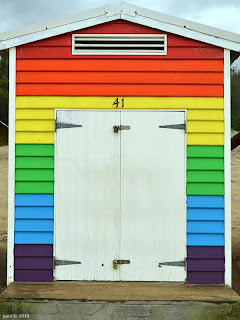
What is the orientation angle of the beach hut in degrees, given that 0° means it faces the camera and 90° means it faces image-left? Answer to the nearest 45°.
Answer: approximately 0°
